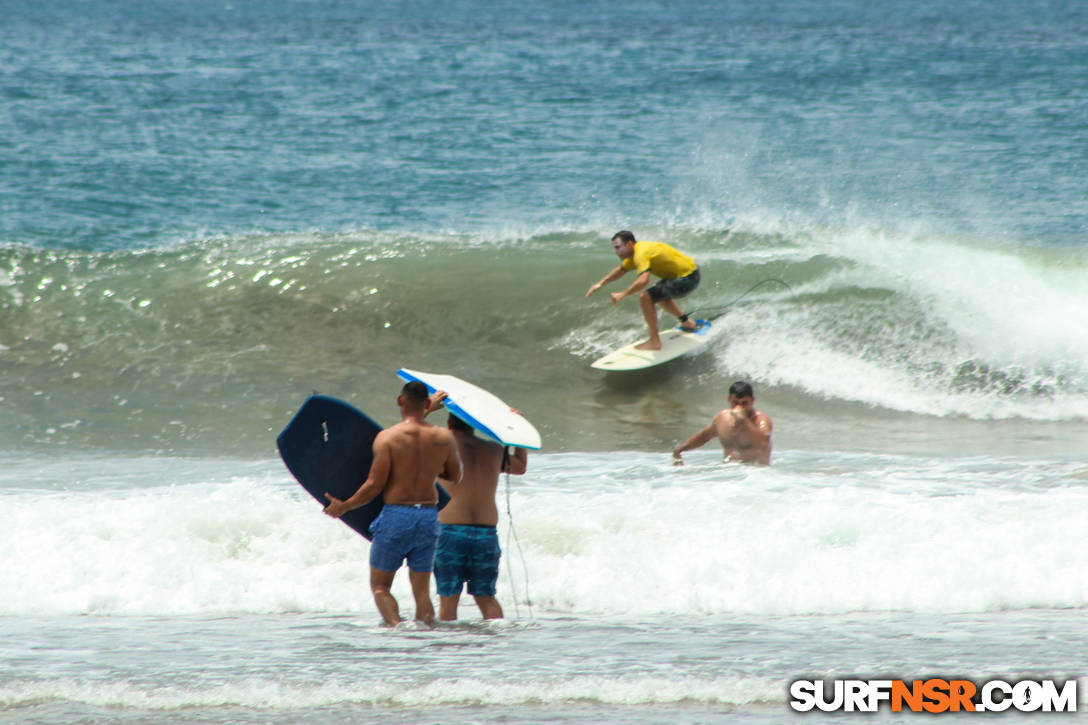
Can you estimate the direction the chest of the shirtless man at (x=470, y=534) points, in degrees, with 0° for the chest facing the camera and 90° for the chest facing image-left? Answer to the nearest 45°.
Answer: approximately 180°

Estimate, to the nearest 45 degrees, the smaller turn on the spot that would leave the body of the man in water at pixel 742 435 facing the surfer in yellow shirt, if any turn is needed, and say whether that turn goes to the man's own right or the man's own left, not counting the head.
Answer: approximately 180°

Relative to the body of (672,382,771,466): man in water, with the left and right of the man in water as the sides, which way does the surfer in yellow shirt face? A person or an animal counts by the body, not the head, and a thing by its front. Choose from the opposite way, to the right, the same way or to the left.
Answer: to the right

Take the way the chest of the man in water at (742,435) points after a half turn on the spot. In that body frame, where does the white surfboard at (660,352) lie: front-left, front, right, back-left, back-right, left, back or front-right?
front

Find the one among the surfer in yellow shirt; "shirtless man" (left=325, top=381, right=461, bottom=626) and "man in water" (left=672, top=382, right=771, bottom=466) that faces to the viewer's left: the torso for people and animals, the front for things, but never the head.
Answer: the surfer in yellow shirt

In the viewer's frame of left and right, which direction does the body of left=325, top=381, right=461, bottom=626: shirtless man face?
facing away from the viewer

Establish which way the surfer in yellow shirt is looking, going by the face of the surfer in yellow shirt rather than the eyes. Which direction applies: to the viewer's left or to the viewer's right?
to the viewer's left

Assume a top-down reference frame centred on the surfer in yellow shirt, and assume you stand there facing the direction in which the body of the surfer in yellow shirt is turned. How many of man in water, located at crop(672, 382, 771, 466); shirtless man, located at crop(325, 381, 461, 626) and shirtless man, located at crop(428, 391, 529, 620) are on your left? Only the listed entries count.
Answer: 3
